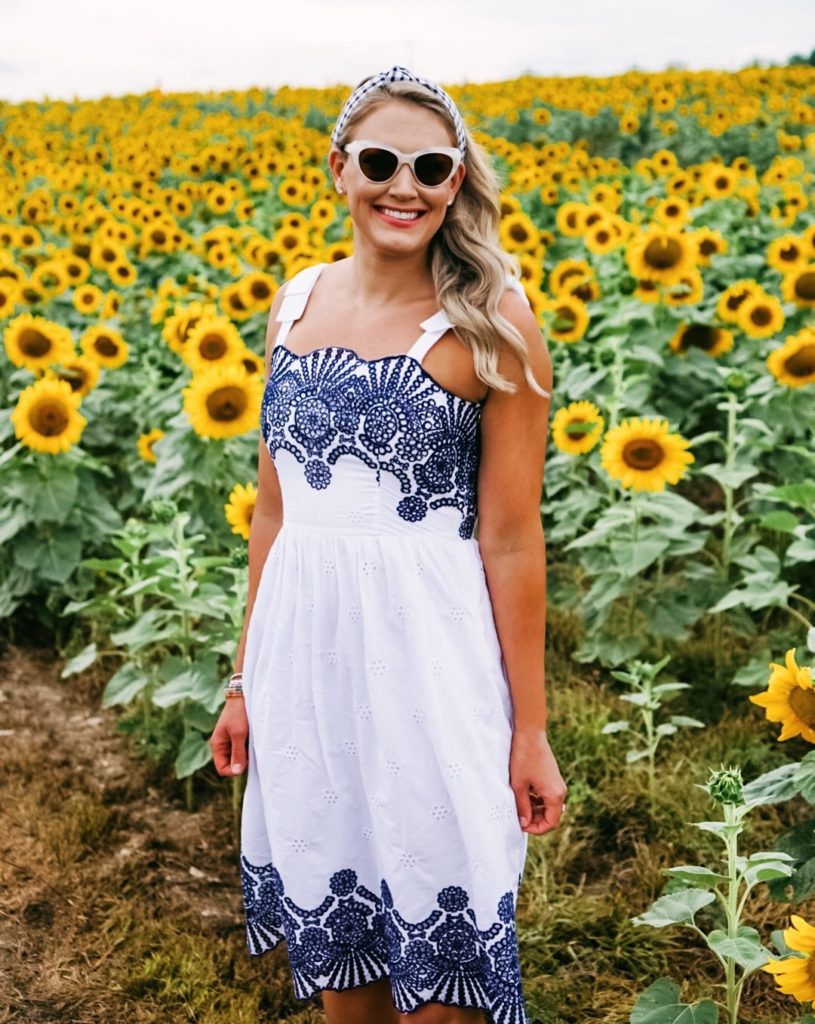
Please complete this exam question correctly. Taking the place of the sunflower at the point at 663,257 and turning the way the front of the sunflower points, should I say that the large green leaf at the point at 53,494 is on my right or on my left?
on my right

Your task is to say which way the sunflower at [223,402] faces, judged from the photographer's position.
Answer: facing the viewer

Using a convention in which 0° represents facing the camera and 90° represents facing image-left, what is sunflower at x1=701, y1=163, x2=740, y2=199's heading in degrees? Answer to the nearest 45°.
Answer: approximately 0°

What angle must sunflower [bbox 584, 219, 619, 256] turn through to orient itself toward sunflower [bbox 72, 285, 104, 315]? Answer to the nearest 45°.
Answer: approximately 90° to its right

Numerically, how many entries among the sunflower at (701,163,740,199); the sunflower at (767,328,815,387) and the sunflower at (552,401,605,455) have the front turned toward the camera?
3

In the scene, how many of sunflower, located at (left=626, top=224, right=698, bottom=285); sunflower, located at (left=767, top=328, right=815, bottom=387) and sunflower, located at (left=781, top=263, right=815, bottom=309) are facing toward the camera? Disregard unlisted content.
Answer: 3

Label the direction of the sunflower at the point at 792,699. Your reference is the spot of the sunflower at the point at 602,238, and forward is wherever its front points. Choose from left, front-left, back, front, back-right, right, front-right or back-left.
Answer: front

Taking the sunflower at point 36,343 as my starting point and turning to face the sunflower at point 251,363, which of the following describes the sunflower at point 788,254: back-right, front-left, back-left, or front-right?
front-left

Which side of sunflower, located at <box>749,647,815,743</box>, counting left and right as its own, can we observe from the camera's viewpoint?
front

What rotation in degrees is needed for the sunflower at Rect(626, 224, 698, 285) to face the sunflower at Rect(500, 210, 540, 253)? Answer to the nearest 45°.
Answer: approximately 135° to its right

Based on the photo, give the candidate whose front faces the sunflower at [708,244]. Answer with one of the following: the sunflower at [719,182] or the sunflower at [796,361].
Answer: the sunflower at [719,182]

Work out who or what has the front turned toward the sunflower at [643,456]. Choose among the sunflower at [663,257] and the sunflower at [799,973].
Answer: the sunflower at [663,257]

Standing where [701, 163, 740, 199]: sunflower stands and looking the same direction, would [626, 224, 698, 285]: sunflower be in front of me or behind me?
in front

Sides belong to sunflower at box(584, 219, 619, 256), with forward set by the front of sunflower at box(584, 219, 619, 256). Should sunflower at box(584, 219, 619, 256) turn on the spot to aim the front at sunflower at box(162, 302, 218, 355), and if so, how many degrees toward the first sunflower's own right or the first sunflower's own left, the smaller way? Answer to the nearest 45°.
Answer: approximately 45° to the first sunflower's own right

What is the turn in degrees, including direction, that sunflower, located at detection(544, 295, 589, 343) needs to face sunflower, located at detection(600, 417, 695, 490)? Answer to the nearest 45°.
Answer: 0° — it already faces it

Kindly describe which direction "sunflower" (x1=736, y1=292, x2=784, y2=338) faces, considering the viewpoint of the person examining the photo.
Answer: facing the viewer
